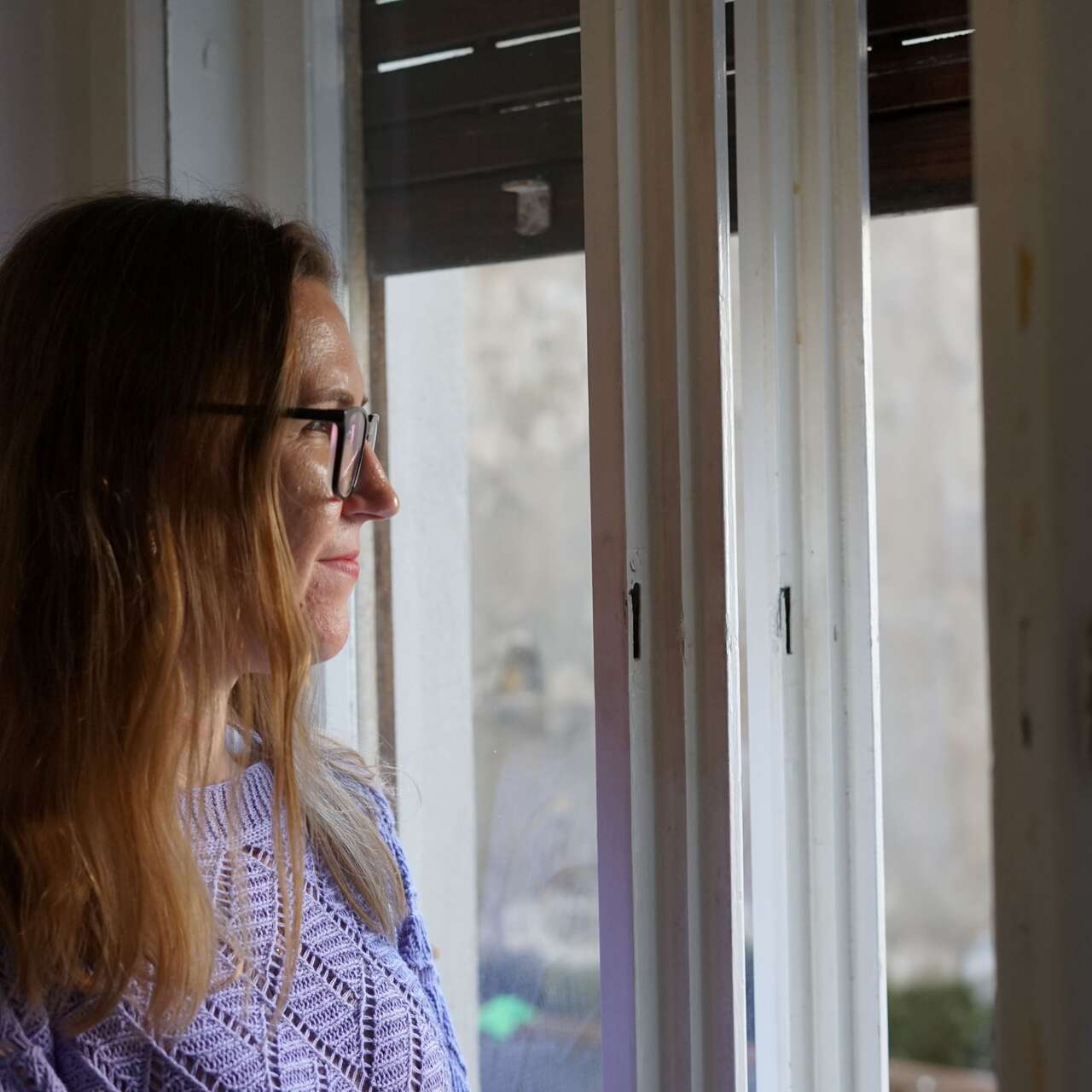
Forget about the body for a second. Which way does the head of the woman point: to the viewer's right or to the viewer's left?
to the viewer's right

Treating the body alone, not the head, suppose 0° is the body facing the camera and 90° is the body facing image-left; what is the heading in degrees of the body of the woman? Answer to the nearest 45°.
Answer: approximately 315°
